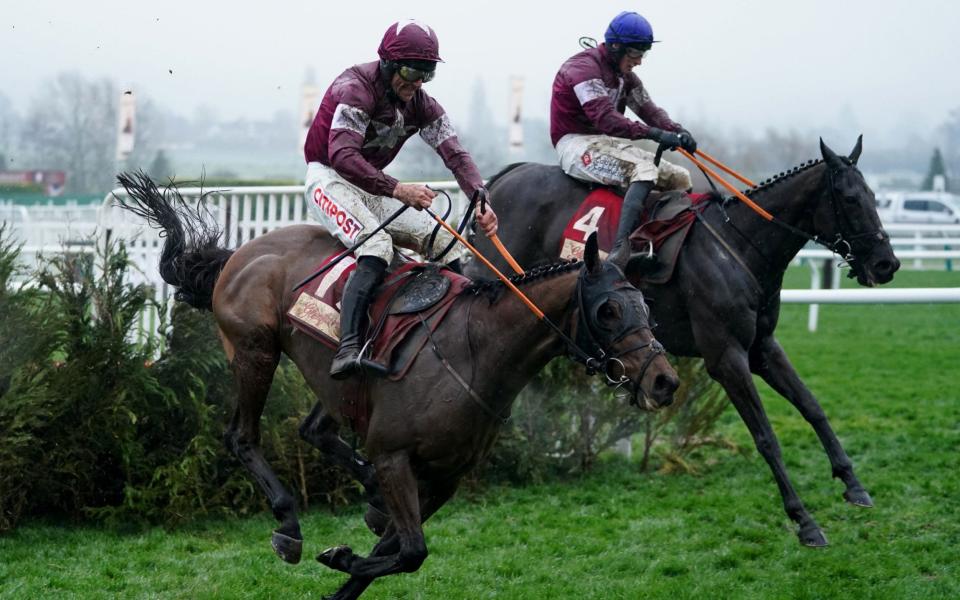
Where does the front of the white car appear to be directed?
to the viewer's right

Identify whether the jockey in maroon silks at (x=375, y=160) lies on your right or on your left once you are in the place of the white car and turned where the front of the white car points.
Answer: on your right

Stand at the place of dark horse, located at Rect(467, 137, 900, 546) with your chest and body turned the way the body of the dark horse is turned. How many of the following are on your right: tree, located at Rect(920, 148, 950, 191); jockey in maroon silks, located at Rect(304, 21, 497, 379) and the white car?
1

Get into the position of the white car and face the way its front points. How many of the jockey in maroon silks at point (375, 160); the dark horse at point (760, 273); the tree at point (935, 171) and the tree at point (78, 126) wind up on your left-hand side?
1

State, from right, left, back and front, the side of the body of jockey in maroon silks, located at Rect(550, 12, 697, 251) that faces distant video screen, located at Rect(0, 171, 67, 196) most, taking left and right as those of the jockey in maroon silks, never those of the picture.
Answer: back

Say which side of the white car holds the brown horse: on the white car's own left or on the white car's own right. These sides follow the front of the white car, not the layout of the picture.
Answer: on the white car's own right

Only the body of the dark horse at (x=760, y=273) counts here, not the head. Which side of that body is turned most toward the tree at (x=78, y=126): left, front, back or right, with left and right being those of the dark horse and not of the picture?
back

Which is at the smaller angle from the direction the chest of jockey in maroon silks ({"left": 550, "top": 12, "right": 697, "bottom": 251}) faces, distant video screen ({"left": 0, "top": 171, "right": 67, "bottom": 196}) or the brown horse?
the brown horse

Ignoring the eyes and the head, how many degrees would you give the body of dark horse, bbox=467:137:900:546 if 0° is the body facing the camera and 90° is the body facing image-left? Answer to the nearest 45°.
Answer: approximately 315°
